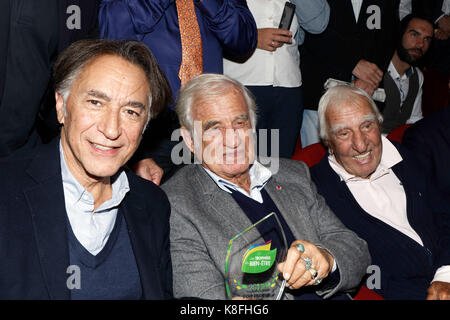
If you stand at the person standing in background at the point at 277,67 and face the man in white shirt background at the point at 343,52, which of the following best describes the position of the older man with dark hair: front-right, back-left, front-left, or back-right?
back-right

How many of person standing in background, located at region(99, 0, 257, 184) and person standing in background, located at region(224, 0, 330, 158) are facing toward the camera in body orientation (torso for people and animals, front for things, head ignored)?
2

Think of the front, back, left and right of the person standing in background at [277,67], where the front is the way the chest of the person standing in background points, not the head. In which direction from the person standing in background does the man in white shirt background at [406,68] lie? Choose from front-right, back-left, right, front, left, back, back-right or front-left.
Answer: back-left

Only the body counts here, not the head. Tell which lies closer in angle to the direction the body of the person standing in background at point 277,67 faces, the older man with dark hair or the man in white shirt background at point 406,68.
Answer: the older man with dark hair

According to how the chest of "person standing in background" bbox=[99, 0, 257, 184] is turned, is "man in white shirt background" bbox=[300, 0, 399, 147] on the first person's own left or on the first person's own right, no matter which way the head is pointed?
on the first person's own left
